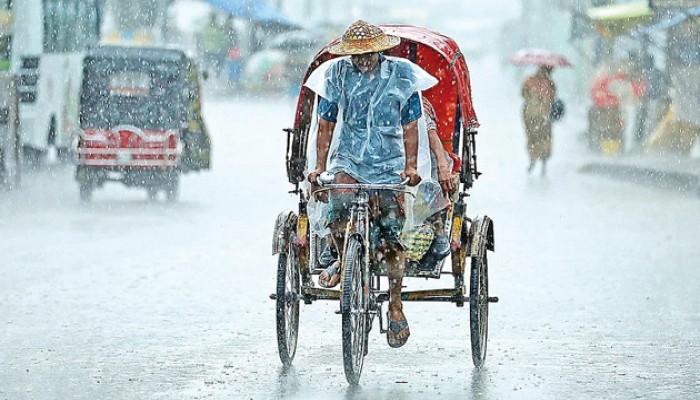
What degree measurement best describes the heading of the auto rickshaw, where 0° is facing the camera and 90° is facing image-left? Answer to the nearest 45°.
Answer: approximately 180°

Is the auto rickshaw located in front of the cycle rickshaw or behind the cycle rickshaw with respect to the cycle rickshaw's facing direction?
behind

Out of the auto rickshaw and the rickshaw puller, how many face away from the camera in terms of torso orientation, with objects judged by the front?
1

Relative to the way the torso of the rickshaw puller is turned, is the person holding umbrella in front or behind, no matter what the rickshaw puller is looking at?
behind

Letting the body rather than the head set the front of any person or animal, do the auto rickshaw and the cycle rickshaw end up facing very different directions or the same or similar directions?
very different directions

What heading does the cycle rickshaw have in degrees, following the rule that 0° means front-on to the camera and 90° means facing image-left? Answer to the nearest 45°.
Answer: approximately 0°

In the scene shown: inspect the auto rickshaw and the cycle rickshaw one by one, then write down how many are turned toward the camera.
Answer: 1

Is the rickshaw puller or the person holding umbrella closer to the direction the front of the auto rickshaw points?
the person holding umbrella

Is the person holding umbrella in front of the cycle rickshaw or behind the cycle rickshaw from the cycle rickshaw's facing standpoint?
behind

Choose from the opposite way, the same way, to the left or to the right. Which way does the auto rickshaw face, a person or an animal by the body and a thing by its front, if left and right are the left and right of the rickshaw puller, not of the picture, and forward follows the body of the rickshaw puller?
the opposite way
